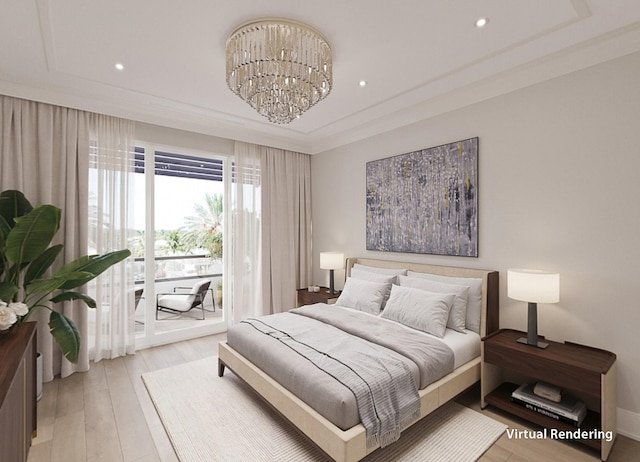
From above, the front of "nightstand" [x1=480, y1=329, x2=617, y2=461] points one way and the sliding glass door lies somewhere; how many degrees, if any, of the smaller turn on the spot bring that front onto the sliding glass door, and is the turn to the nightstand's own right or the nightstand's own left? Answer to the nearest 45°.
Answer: approximately 45° to the nightstand's own right

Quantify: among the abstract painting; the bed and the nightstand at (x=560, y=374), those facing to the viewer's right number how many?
0

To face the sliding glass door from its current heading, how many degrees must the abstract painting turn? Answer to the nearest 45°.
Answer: approximately 45° to its right

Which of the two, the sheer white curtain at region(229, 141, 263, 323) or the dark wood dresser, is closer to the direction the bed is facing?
the dark wood dresser

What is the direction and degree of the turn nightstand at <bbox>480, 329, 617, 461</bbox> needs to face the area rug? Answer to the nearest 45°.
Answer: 0° — it already faces it

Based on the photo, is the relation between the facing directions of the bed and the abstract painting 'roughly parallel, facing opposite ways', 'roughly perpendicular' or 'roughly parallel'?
roughly parallel

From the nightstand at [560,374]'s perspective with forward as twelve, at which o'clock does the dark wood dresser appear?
The dark wood dresser is roughly at 12 o'clock from the nightstand.

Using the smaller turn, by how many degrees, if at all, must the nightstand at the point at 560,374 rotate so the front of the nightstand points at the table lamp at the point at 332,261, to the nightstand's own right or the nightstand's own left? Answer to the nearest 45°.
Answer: approximately 45° to the nightstand's own right

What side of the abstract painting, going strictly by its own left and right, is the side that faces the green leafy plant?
front

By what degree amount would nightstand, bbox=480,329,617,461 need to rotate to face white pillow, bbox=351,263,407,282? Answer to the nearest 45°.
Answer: approximately 45° to its right

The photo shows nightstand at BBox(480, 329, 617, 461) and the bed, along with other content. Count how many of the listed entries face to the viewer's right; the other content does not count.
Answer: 0

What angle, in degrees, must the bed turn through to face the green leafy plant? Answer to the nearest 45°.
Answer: approximately 45° to its right

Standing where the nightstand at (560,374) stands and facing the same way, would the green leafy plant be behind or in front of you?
in front

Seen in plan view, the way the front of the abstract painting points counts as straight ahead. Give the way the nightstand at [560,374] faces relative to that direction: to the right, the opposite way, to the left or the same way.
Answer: the same way

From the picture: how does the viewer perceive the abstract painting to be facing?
facing the viewer and to the left of the viewer

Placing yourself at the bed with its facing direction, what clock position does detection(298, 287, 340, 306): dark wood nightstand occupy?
The dark wood nightstand is roughly at 4 o'clock from the bed.

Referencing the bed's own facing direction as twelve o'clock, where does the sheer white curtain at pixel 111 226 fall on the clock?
The sheer white curtain is roughly at 2 o'clock from the bed.

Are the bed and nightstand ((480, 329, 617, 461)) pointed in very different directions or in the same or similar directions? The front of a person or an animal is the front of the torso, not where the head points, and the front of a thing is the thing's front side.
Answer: same or similar directions
